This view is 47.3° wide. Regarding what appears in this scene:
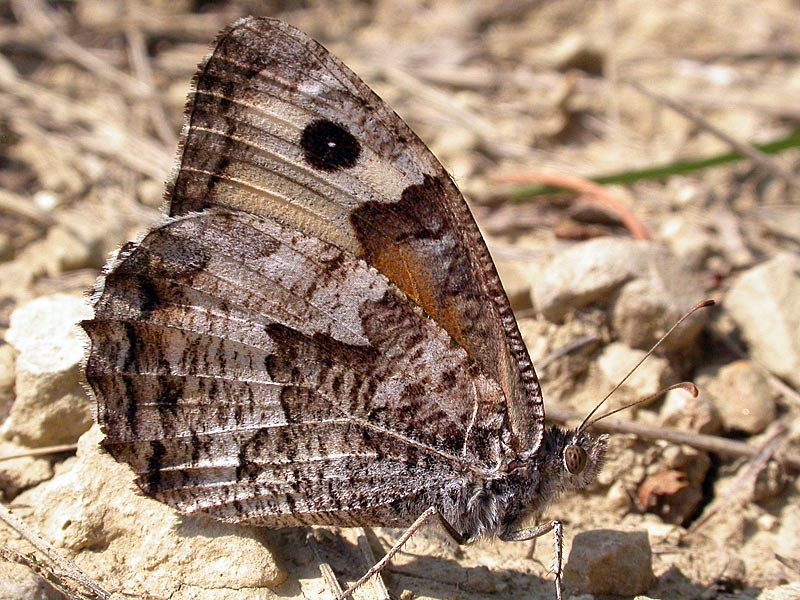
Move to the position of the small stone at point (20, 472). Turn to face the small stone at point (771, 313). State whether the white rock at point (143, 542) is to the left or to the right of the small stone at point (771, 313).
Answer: right

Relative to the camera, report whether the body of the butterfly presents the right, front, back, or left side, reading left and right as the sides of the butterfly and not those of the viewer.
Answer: right

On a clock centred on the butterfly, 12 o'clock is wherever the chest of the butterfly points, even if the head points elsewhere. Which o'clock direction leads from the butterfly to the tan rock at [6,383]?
The tan rock is roughly at 7 o'clock from the butterfly.

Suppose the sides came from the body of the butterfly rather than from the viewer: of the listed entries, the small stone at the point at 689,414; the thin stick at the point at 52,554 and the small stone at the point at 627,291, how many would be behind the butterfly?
1

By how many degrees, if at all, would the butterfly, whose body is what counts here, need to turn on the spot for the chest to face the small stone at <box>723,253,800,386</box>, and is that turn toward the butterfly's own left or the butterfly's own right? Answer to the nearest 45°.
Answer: approximately 45° to the butterfly's own left

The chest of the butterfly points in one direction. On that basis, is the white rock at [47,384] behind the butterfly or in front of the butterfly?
behind

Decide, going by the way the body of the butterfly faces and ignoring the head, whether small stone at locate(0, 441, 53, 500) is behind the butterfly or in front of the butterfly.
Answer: behind

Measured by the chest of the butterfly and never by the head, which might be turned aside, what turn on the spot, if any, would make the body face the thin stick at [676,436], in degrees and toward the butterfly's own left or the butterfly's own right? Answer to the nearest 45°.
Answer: approximately 45° to the butterfly's own left
